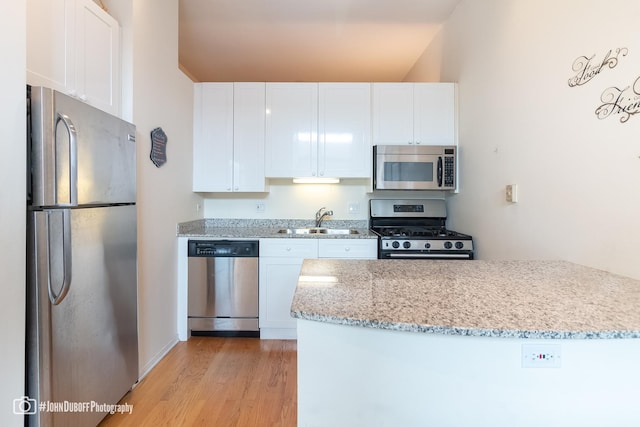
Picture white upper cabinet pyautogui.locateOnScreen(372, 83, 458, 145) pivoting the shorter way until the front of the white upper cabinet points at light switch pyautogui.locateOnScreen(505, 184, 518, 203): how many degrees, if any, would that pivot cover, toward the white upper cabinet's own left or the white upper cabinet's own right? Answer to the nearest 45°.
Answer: approximately 45° to the white upper cabinet's own left

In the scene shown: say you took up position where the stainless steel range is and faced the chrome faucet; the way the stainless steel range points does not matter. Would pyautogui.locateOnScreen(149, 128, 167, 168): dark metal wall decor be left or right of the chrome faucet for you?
left

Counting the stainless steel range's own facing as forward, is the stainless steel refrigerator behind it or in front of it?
in front

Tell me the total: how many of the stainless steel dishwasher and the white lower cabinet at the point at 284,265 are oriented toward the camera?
2

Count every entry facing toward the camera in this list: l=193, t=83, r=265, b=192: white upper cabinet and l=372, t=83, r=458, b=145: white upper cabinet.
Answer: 2

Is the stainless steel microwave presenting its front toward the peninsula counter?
yes

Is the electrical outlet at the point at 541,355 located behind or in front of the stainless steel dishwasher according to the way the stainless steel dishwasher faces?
in front

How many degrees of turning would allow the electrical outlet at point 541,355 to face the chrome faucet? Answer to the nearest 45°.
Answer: approximately 135° to its right

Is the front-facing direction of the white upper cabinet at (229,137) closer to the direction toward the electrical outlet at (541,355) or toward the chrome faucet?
the electrical outlet
